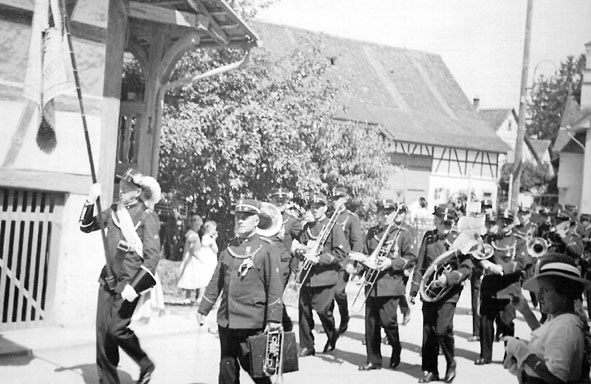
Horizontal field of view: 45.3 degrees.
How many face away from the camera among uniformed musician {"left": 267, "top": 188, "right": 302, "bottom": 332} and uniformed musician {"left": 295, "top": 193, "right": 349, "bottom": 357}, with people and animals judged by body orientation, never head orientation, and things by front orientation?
0

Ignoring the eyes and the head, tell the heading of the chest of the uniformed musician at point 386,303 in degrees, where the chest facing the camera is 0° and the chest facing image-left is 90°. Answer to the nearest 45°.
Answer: approximately 45°

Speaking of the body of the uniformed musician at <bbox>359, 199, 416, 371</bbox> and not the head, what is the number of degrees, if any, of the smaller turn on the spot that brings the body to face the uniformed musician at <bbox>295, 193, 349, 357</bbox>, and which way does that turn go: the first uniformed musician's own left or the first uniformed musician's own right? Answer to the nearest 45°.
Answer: approximately 90° to the first uniformed musician's own right

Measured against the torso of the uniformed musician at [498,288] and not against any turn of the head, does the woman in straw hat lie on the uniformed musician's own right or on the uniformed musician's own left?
on the uniformed musician's own left

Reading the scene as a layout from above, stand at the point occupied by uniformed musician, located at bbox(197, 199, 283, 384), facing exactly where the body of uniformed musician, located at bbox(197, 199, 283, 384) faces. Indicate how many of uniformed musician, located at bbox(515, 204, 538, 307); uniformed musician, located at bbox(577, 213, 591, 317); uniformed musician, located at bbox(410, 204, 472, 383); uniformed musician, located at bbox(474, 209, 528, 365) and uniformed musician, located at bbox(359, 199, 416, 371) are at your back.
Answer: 5

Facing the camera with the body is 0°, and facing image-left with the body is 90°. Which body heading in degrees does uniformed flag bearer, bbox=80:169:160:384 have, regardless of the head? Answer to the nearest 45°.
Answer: approximately 45°

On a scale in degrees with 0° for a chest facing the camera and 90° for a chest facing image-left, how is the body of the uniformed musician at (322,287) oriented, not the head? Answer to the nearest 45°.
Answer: approximately 45°

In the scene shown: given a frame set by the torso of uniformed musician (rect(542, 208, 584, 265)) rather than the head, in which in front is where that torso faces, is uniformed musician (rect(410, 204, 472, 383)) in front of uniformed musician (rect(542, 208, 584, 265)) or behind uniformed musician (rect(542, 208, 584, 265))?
in front

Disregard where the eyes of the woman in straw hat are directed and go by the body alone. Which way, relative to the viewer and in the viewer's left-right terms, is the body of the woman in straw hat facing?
facing to the left of the viewer

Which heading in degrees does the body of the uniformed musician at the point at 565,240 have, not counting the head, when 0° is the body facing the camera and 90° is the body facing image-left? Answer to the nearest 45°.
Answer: approximately 45°

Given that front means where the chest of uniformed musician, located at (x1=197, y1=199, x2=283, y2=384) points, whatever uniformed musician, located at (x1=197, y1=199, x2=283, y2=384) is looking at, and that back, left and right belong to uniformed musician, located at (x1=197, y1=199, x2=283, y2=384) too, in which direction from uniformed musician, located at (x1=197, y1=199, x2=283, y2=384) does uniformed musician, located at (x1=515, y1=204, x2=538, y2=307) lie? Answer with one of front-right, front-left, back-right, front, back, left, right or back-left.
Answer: back

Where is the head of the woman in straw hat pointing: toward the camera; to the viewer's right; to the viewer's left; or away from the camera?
to the viewer's left
